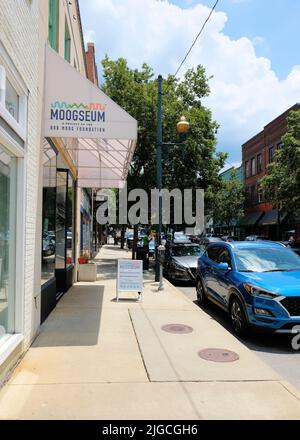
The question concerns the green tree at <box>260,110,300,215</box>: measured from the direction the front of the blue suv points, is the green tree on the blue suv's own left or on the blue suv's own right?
on the blue suv's own left

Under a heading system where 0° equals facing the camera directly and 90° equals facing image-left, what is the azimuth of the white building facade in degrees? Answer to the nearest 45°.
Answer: approximately 270°

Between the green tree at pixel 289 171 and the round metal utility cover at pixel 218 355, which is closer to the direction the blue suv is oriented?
the round metal utility cover

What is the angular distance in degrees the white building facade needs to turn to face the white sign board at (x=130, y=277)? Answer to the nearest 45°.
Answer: approximately 45° to its left

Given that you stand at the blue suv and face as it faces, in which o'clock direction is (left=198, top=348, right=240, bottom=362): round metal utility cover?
The round metal utility cover is roughly at 2 o'clock from the blue suv.

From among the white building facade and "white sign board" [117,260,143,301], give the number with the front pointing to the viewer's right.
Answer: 1

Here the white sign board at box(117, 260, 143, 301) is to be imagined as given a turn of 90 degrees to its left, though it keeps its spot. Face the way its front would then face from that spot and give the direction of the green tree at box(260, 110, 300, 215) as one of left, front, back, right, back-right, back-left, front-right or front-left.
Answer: front-left

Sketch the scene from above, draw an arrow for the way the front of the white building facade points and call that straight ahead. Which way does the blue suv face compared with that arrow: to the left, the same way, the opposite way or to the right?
to the right

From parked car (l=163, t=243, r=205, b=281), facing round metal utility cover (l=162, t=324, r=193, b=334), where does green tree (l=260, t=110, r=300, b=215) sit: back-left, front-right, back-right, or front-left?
back-left

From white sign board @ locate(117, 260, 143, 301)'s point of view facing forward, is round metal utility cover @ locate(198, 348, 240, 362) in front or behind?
in front

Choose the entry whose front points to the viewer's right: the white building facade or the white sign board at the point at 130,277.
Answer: the white building facade
